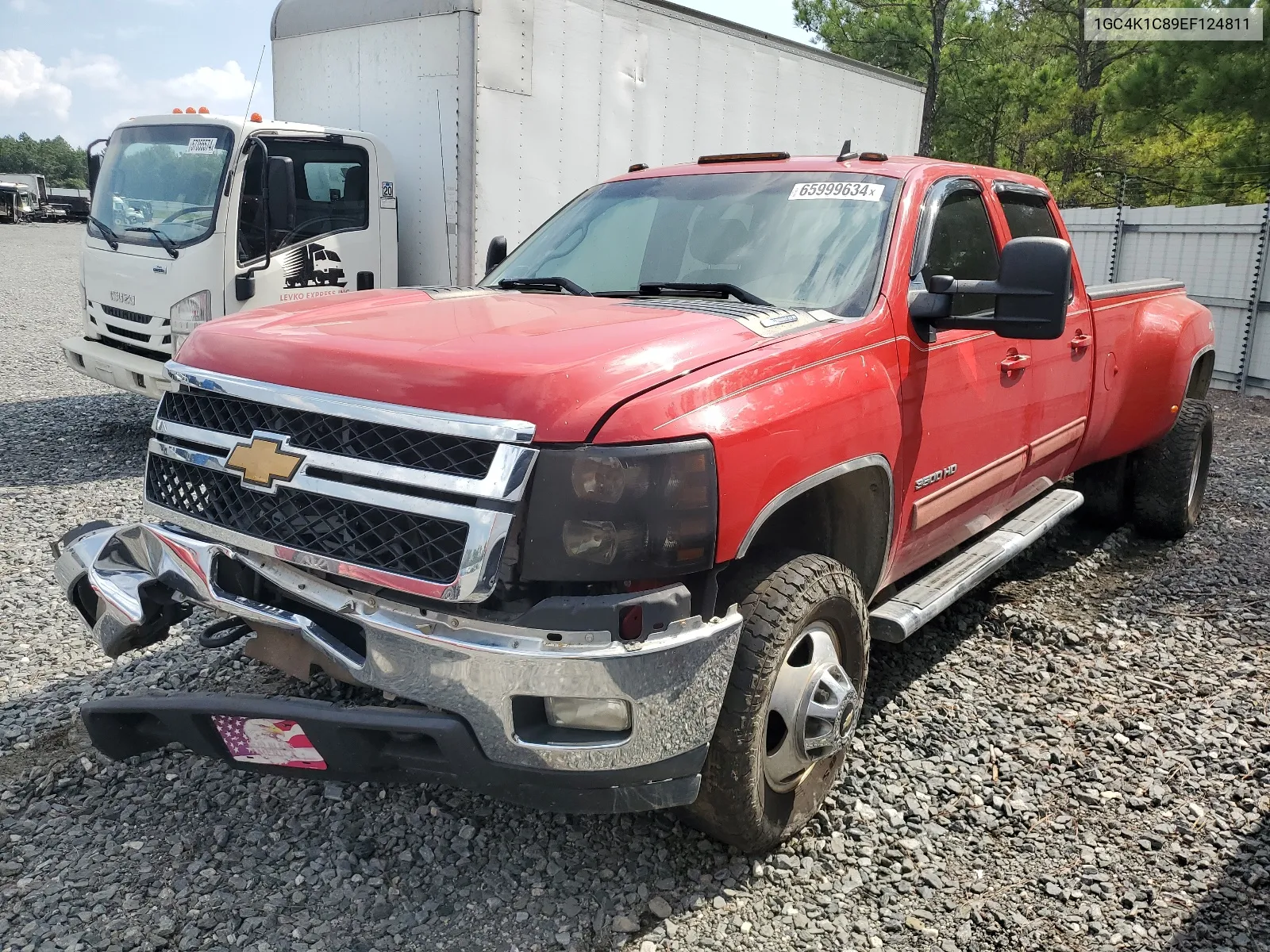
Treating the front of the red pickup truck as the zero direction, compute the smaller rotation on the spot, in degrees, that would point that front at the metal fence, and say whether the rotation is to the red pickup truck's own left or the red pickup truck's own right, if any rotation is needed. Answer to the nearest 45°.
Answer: approximately 180°

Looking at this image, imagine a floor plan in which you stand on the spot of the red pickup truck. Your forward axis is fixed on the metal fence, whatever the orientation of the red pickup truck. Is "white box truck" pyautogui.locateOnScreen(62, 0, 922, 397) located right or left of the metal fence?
left

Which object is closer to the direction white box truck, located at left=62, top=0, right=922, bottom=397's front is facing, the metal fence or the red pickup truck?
the red pickup truck

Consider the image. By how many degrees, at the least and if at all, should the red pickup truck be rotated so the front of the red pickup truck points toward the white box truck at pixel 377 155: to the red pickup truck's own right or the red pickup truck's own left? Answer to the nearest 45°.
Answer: approximately 135° to the red pickup truck's own right

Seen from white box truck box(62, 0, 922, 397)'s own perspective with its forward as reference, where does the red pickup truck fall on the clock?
The red pickup truck is roughly at 10 o'clock from the white box truck.
